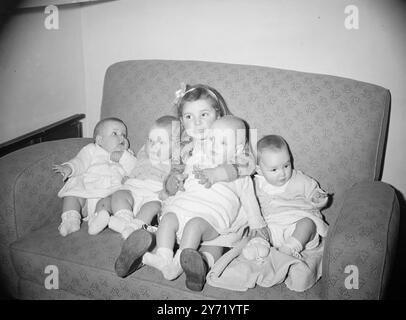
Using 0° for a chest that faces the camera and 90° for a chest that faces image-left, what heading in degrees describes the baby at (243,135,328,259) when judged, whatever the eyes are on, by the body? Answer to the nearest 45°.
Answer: approximately 0°

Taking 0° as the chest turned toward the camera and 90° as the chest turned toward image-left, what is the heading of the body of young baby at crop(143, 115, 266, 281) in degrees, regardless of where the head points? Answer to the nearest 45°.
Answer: approximately 45°
